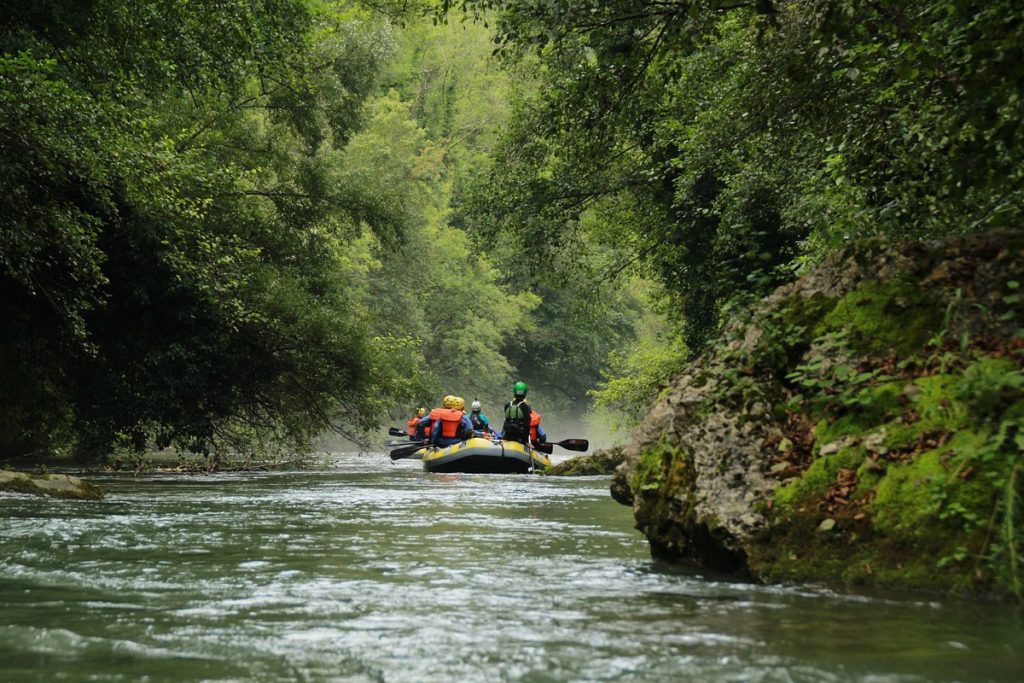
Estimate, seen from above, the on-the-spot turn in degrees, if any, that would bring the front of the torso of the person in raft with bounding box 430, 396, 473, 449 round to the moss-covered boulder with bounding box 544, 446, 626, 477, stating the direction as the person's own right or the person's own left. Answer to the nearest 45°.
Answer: approximately 90° to the person's own right

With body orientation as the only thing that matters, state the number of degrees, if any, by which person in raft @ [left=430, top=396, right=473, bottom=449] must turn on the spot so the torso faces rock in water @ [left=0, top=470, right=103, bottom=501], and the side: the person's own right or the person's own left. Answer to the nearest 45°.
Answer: approximately 135° to the person's own left

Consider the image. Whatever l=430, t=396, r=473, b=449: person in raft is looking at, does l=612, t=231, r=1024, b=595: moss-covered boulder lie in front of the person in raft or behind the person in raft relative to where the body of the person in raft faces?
behind

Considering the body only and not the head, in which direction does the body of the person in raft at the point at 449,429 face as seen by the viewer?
away from the camera

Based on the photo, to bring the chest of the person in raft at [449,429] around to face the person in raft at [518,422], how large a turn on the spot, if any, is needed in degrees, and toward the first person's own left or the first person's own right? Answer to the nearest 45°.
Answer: approximately 135° to the first person's own right
